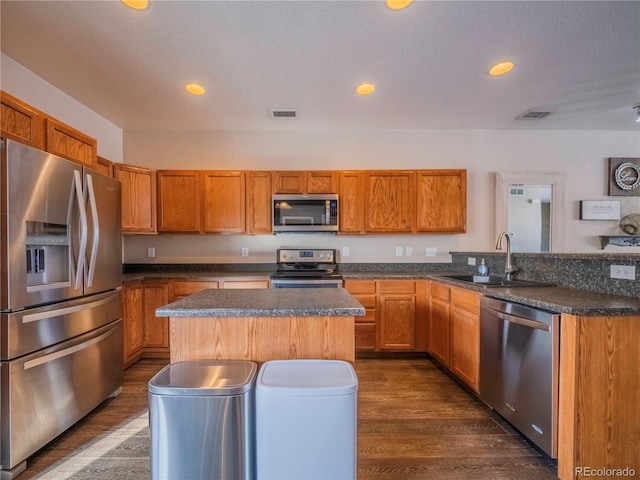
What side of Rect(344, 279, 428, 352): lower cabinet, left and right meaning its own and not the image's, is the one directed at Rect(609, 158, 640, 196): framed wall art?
left

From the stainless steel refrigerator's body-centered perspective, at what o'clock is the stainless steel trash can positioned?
The stainless steel trash can is roughly at 1 o'clock from the stainless steel refrigerator.

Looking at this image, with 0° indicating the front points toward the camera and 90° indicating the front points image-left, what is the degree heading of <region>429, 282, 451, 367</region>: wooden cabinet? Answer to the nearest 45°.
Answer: approximately 45°

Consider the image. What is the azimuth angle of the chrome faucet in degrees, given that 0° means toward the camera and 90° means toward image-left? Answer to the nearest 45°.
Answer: approximately 45°

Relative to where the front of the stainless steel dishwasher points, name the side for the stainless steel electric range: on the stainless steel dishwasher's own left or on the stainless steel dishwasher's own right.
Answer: on the stainless steel dishwasher's own right

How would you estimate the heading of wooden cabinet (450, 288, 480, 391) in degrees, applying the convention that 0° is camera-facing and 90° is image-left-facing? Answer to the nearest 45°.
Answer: approximately 45°

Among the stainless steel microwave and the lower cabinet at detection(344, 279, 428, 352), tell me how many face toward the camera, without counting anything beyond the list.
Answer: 2

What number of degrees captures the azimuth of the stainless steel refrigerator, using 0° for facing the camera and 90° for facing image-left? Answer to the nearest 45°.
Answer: approximately 315°

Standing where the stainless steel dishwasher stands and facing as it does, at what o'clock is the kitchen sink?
The kitchen sink is roughly at 4 o'clock from the stainless steel dishwasher.
